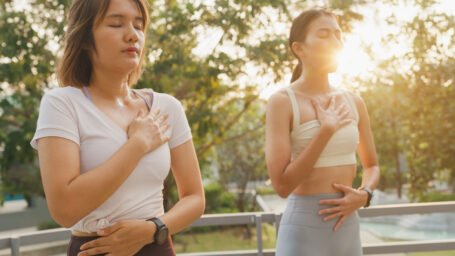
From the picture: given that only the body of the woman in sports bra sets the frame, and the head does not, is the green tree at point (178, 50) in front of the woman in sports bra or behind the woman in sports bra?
behind

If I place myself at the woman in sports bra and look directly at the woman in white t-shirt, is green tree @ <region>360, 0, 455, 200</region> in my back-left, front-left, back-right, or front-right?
back-right

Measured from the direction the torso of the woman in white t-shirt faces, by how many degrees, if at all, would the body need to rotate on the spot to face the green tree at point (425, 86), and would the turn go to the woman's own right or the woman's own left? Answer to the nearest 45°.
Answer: approximately 90° to the woman's own left

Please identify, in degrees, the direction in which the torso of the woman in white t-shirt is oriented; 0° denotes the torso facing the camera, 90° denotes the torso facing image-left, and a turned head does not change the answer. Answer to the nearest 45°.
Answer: approximately 315°

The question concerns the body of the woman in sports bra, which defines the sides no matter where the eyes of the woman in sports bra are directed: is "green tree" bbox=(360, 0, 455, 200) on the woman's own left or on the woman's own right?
on the woman's own left

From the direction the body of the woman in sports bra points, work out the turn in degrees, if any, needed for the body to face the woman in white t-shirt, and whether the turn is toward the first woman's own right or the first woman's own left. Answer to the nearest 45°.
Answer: approximately 90° to the first woman's own right

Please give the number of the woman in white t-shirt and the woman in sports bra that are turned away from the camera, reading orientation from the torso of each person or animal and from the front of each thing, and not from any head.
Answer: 0

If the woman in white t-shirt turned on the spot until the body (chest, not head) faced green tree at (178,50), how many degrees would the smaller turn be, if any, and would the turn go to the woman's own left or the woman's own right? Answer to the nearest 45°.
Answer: approximately 135° to the woman's own left
